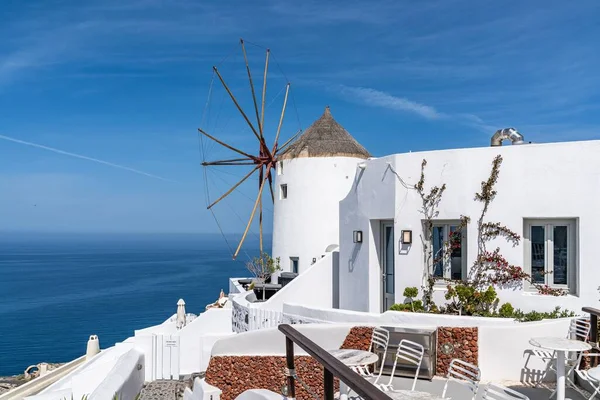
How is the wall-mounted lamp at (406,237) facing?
toward the camera

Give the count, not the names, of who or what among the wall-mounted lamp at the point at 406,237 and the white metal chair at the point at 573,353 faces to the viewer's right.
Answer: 0

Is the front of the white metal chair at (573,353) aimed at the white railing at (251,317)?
no

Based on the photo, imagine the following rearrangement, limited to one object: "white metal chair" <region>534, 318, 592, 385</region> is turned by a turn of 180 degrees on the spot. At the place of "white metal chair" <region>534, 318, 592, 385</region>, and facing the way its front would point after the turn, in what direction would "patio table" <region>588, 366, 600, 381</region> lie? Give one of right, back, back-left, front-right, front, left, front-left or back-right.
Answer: back-right

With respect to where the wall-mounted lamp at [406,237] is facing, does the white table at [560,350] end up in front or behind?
in front

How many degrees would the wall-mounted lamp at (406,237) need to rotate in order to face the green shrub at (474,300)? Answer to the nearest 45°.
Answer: approximately 45° to its left

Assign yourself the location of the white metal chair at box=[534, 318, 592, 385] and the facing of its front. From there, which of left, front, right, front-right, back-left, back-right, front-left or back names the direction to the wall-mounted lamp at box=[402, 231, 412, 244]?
right

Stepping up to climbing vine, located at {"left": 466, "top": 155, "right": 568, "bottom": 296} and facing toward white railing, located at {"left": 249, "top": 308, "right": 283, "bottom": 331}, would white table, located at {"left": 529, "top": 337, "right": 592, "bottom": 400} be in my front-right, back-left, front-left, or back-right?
back-left

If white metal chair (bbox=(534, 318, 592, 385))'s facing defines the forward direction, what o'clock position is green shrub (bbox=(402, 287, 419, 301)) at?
The green shrub is roughly at 3 o'clock from the white metal chair.

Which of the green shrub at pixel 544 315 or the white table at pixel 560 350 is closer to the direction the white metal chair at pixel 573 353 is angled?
the white table

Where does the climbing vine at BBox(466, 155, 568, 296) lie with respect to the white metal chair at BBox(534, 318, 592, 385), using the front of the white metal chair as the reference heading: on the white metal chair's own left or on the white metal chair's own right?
on the white metal chair's own right

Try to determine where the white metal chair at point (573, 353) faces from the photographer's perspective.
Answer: facing the viewer and to the left of the viewer

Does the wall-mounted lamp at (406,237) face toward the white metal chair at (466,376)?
yes

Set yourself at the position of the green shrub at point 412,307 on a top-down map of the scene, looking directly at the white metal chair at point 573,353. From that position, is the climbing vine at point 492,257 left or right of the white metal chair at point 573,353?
left
